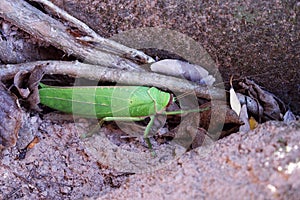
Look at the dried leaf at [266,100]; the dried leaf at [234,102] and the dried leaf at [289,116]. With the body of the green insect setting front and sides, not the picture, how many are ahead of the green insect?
3

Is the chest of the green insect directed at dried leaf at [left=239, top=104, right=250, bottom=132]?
yes

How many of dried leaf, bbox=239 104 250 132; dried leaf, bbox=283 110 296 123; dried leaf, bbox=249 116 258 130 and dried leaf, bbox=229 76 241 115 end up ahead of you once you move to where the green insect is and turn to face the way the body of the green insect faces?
4

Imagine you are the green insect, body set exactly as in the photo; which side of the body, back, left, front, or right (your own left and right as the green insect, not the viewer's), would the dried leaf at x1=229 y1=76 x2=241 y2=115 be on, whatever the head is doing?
front

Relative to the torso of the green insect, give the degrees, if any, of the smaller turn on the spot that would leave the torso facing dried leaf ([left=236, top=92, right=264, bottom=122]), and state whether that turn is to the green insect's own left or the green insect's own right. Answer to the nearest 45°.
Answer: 0° — it already faces it

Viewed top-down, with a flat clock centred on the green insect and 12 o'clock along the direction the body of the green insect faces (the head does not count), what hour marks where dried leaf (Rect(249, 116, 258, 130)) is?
The dried leaf is roughly at 12 o'clock from the green insect.

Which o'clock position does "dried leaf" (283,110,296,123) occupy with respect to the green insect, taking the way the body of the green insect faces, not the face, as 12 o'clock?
The dried leaf is roughly at 12 o'clock from the green insect.

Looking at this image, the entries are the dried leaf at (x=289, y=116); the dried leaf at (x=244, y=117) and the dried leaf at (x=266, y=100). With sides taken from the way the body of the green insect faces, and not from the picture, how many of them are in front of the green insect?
3

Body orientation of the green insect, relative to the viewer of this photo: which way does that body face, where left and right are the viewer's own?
facing to the right of the viewer

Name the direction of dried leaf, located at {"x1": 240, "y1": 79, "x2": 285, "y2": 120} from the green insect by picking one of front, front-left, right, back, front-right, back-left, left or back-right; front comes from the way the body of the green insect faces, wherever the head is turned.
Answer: front

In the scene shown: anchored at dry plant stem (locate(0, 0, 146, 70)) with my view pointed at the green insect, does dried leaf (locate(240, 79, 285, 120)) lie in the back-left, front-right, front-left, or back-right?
front-left
